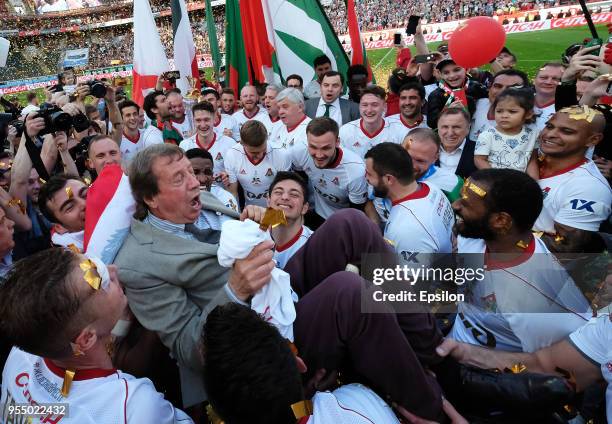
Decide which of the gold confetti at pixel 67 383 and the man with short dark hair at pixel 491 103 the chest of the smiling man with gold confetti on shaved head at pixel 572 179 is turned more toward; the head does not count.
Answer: the gold confetti

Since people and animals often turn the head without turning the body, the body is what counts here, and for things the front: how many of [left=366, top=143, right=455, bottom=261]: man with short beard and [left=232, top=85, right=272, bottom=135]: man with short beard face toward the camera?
1

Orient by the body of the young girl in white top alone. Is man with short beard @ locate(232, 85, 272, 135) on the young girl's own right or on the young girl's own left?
on the young girl's own right

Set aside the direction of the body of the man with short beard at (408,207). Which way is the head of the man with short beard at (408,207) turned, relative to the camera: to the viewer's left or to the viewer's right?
to the viewer's left

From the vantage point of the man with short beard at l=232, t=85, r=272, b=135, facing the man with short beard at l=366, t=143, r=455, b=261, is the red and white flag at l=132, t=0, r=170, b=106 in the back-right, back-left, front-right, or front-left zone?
back-right

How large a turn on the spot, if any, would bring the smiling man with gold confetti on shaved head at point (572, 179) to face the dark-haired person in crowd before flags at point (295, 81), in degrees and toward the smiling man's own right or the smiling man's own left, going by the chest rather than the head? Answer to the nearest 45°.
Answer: approximately 90° to the smiling man's own right

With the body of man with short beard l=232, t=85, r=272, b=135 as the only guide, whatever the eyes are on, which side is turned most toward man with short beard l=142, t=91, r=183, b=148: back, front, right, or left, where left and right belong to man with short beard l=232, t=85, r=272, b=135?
right

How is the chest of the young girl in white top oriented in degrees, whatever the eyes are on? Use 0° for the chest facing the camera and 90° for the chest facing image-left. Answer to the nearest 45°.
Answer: approximately 0°

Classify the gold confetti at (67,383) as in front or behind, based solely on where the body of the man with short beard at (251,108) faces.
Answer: in front

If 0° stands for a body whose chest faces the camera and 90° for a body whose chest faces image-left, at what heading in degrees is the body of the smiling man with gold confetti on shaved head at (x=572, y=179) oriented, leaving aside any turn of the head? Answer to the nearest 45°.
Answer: approximately 45°

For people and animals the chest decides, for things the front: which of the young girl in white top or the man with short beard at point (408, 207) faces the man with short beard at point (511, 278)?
the young girl in white top

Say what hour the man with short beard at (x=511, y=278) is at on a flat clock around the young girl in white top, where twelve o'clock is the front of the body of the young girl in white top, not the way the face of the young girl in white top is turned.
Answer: The man with short beard is roughly at 12 o'clock from the young girl in white top.

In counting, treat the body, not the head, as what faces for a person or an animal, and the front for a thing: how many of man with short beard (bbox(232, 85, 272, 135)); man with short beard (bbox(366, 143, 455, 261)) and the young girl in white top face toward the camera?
2
